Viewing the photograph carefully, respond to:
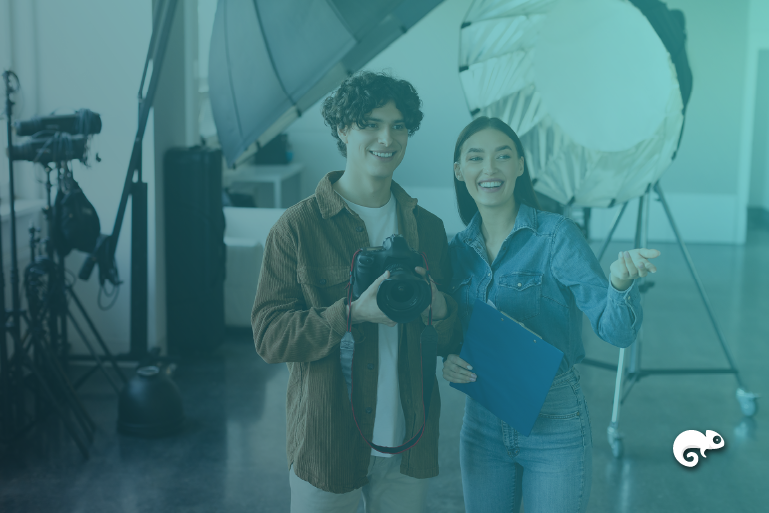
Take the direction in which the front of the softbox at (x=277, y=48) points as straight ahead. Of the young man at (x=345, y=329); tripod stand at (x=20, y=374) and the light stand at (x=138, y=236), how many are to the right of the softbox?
1

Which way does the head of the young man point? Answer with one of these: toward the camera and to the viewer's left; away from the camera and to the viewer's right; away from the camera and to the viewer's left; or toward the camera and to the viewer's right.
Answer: toward the camera and to the viewer's right

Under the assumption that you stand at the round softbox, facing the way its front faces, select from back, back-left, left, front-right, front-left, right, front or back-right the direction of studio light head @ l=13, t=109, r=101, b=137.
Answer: front-right

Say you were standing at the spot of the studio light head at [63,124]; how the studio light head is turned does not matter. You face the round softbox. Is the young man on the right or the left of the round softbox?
right

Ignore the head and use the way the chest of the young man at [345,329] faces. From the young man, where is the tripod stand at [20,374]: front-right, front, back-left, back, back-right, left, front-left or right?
back

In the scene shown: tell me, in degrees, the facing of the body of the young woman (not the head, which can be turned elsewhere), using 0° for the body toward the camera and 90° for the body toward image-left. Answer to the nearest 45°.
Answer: approximately 45°

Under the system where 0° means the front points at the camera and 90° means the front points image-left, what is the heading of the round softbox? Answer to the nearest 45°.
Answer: approximately 45°

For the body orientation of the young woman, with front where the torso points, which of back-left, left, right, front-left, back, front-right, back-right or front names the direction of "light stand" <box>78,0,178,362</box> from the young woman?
right

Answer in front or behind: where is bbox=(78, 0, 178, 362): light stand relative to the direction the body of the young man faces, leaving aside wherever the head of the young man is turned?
behind
